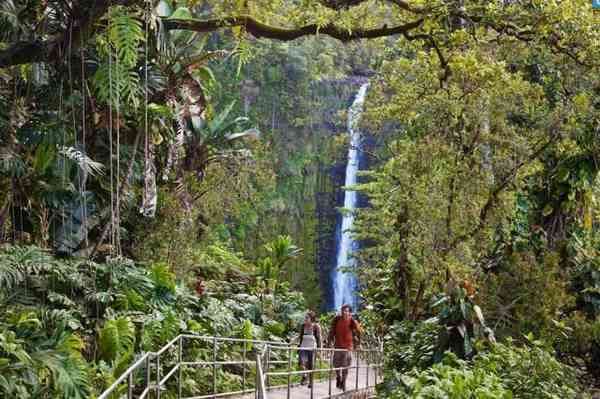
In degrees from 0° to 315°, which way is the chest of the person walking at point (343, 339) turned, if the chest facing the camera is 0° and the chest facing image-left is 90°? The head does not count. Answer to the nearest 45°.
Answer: approximately 0°

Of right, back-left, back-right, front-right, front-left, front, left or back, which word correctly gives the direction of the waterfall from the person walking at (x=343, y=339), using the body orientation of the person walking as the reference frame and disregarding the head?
back
